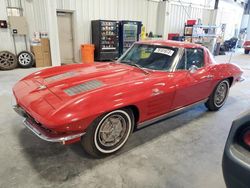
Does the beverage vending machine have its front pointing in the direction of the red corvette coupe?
yes

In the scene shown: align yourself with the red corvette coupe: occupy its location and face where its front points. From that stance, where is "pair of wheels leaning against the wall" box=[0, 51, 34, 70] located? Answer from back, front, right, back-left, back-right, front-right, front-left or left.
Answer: right

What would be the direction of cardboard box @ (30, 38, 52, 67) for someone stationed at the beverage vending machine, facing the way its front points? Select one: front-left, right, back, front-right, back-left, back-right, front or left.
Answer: front-right

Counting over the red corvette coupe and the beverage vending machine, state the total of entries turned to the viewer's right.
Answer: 0

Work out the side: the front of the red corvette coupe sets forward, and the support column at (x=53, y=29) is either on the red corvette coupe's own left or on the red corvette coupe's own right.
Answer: on the red corvette coupe's own right

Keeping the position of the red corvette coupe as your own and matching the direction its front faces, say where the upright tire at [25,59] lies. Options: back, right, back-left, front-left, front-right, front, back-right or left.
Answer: right

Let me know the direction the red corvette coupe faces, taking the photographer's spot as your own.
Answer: facing the viewer and to the left of the viewer

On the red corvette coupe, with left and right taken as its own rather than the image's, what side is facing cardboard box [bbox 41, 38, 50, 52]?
right

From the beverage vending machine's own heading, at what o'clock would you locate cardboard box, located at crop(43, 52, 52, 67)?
The cardboard box is roughly at 2 o'clock from the beverage vending machine.

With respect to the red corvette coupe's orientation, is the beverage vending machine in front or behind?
behind

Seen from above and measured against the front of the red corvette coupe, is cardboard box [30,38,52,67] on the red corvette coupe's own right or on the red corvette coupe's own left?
on the red corvette coupe's own right

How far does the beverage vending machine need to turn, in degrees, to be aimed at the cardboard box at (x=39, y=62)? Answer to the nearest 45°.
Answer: approximately 45° to its right

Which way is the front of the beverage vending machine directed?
toward the camera
